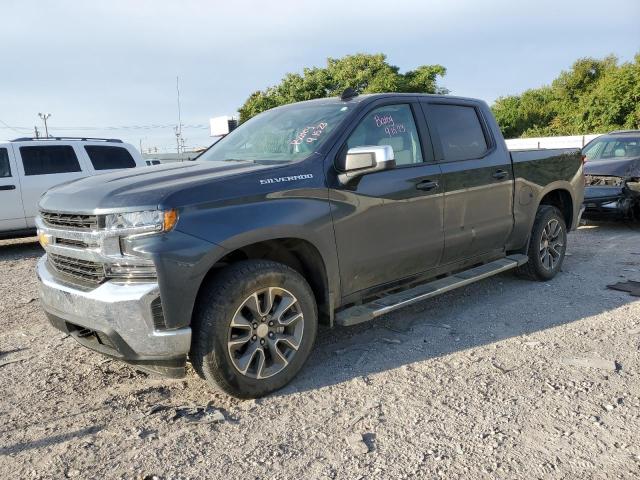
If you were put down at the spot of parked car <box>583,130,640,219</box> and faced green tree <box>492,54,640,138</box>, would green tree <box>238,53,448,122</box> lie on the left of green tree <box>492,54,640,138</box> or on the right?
left

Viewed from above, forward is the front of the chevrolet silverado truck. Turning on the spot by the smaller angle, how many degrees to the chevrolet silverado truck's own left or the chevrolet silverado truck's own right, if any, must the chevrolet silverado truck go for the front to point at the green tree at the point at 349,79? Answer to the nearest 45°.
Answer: approximately 135° to the chevrolet silverado truck's own right

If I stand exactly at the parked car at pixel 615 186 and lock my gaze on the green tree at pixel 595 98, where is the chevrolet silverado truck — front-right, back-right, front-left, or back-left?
back-left

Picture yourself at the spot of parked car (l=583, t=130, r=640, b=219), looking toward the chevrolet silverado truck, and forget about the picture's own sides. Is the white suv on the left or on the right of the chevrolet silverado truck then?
right

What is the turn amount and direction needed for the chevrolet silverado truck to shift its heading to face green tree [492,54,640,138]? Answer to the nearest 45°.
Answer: approximately 180°

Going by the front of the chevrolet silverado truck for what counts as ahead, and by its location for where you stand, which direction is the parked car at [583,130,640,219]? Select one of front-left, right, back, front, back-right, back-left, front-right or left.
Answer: back

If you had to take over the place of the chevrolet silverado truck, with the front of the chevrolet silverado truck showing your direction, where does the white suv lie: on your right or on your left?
on your right

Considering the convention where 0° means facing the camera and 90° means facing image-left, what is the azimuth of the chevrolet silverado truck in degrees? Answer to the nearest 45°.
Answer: approximately 45°
